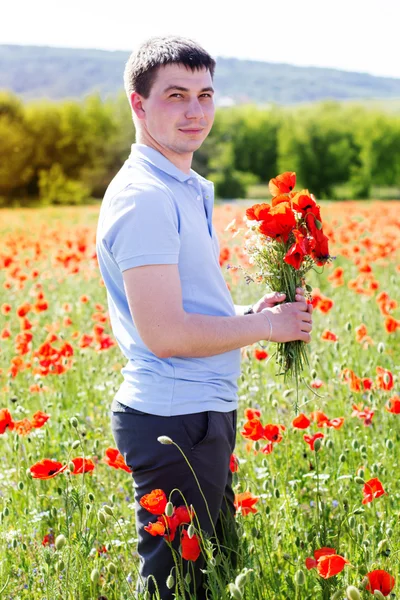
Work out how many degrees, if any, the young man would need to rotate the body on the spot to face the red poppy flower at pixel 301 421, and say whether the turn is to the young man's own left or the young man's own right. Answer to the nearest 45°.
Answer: approximately 45° to the young man's own left

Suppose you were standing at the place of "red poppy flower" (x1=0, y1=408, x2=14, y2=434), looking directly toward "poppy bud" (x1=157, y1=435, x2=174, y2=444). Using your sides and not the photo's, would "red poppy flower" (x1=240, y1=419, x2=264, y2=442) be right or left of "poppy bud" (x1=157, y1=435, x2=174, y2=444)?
left

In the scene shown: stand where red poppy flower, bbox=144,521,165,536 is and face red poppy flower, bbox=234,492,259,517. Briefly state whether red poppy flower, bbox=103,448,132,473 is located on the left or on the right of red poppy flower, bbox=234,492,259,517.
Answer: left

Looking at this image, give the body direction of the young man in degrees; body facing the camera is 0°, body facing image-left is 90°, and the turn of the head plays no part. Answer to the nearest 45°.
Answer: approximately 270°

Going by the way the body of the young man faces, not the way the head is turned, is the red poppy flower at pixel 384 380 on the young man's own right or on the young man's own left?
on the young man's own left

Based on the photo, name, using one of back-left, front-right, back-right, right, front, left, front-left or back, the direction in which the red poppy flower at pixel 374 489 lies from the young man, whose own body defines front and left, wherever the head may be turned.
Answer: front-left
